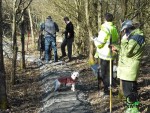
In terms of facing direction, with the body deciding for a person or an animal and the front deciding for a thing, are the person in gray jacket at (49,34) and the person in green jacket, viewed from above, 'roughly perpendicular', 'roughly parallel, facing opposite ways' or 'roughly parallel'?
roughly perpendicular

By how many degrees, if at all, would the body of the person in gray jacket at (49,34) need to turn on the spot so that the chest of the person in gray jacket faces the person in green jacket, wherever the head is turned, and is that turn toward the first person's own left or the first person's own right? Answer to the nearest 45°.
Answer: approximately 180°

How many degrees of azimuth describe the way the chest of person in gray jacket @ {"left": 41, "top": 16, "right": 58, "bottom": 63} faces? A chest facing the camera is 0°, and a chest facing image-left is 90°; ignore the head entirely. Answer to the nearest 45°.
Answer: approximately 180°

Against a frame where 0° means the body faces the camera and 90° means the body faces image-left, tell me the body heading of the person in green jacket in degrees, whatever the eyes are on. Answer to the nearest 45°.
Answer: approximately 90°

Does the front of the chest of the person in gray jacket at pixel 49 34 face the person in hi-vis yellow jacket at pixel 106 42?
no

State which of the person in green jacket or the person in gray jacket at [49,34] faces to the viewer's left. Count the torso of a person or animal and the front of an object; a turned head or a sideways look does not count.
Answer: the person in green jacket
